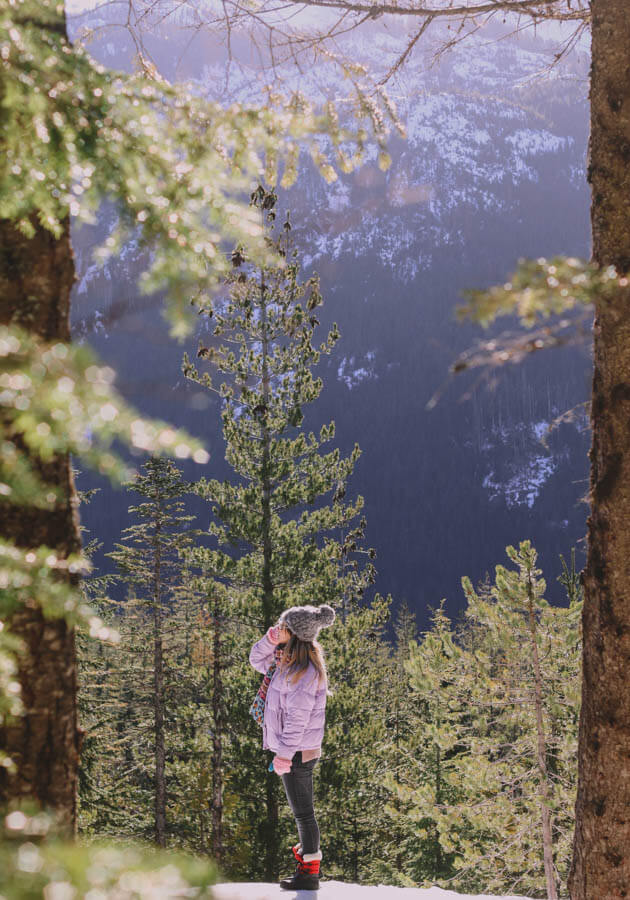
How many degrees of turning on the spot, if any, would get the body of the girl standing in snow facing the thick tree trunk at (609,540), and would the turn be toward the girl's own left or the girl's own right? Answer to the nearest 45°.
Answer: approximately 135° to the girl's own left

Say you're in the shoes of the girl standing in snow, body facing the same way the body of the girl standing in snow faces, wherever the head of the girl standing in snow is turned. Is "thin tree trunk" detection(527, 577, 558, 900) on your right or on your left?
on your right

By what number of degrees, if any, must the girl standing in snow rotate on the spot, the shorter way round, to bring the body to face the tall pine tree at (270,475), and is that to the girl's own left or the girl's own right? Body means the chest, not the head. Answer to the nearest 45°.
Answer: approximately 90° to the girl's own right

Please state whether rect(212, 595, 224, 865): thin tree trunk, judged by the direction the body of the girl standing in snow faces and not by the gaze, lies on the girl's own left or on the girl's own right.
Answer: on the girl's own right

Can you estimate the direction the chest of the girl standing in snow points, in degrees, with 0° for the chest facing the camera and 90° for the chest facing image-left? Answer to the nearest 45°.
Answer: approximately 90°
